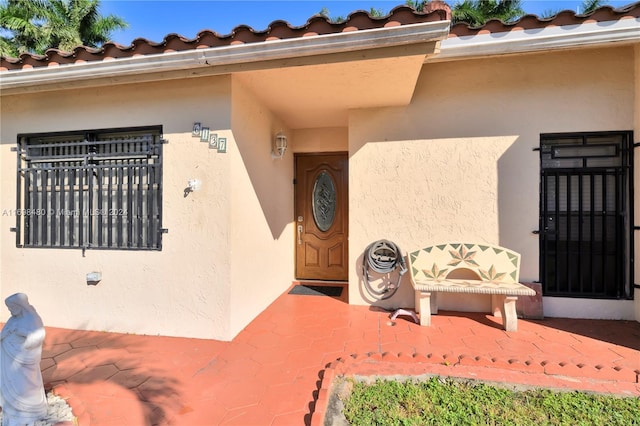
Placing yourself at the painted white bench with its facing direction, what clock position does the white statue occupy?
The white statue is roughly at 1 o'clock from the painted white bench.

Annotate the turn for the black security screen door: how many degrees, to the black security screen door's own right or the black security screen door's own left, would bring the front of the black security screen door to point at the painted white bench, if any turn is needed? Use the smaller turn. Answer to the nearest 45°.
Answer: approximately 45° to the black security screen door's own right

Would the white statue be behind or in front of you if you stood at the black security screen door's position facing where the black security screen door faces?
in front

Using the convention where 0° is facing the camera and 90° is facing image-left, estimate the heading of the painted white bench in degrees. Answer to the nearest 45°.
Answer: approximately 0°

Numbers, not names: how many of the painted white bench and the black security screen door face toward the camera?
2

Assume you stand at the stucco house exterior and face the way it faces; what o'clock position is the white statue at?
The white statue is roughly at 1 o'clock from the stucco house exterior.

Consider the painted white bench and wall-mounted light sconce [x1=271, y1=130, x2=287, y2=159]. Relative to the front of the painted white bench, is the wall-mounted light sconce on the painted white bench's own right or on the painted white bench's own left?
on the painted white bench's own right
